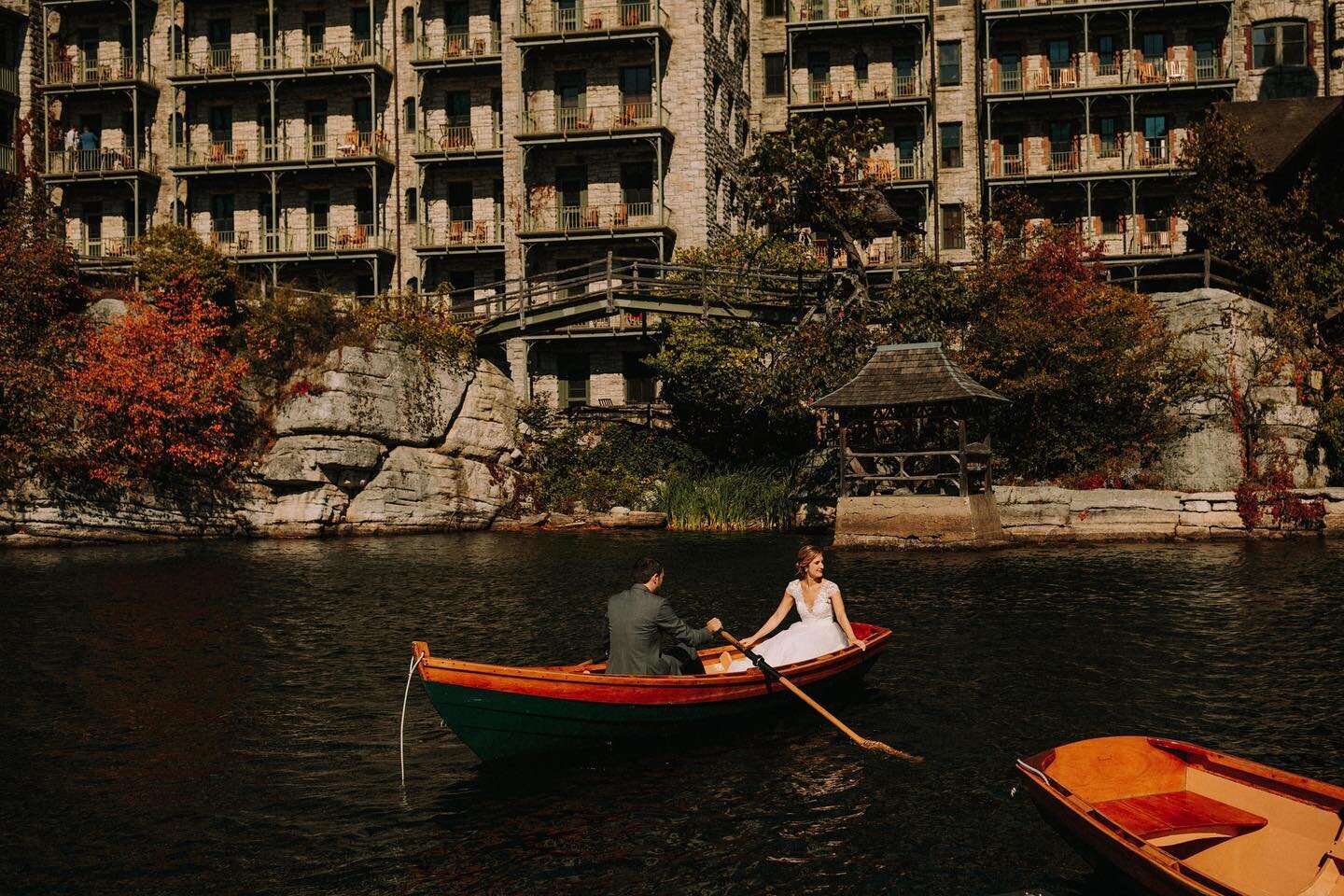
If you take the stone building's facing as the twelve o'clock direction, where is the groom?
The groom is roughly at 12 o'clock from the stone building.

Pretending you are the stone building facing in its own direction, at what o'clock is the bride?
The bride is roughly at 12 o'clock from the stone building.

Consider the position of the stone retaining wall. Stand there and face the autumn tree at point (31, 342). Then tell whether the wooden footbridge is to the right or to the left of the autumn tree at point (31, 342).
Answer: right

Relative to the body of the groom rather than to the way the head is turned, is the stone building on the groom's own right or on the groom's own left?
on the groom's own left

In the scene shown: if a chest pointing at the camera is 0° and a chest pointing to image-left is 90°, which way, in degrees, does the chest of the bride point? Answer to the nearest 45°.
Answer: approximately 0°

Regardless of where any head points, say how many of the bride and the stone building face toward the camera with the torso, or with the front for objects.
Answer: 2

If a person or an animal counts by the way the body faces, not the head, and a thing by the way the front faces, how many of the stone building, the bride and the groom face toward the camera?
2

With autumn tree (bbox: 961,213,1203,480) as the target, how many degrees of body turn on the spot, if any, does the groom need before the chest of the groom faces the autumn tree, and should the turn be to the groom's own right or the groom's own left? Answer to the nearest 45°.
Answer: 0° — they already face it

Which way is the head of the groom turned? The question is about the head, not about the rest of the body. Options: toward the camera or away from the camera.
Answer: away from the camera
